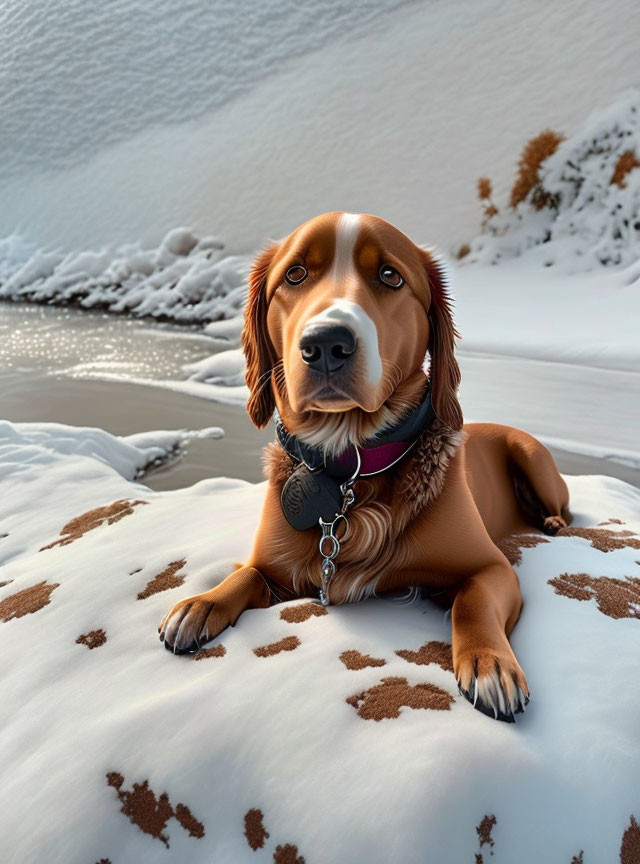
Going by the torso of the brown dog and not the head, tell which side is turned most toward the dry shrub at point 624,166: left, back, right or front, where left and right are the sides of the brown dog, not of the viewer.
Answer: back

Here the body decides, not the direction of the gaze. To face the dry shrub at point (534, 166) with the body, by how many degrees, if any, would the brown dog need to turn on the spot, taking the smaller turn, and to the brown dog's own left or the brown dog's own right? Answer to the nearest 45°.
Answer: approximately 135° to the brown dog's own right

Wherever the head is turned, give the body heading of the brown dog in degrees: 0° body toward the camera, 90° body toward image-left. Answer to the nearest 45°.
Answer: approximately 45°
